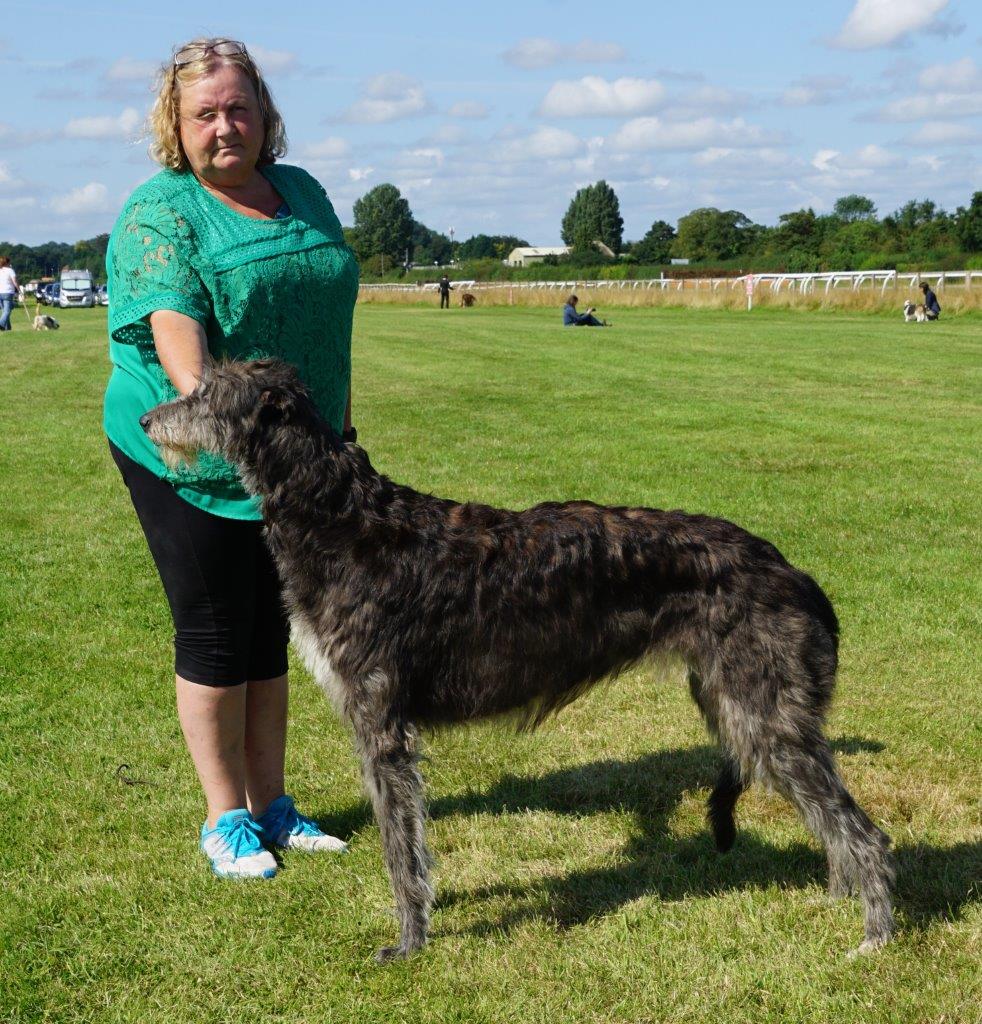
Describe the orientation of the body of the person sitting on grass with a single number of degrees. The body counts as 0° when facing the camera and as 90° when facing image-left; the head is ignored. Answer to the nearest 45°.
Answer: approximately 270°

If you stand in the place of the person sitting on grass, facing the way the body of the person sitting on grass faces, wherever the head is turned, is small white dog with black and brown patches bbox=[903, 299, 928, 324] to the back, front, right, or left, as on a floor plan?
front

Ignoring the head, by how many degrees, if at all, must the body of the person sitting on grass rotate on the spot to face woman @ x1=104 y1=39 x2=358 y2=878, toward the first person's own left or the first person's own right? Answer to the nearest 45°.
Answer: approximately 90° to the first person's own right

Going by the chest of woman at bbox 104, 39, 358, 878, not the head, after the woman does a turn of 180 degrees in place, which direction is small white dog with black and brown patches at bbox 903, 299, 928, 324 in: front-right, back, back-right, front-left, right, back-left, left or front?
right

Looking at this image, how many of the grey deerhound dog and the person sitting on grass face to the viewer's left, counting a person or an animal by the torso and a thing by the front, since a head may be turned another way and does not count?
1

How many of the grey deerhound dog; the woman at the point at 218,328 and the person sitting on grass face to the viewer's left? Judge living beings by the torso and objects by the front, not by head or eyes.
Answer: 1

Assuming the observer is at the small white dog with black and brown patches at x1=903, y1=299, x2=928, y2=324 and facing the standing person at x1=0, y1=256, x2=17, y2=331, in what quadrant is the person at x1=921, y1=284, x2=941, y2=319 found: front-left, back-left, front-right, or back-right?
back-right

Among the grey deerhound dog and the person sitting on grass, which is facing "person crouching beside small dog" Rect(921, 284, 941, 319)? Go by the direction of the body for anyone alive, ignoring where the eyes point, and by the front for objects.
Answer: the person sitting on grass

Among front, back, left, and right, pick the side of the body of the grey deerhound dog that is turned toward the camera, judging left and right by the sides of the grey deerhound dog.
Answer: left

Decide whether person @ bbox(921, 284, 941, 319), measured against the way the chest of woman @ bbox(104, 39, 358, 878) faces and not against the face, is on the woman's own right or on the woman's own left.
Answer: on the woman's own left

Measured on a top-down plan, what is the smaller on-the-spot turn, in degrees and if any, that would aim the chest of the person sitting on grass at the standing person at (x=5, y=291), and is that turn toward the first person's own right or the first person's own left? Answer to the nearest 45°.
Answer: approximately 180°

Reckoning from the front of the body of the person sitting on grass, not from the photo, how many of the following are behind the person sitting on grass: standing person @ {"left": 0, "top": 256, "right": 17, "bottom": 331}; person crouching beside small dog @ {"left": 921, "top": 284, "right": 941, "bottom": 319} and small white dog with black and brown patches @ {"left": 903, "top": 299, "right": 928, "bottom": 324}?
1

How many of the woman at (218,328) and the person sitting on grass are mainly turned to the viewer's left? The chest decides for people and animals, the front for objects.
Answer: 0

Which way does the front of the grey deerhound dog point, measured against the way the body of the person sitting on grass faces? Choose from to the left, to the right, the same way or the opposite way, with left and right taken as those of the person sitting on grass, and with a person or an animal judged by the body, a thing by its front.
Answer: the opposite way

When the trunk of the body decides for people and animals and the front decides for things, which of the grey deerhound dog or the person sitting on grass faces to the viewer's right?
the person sitting on grass

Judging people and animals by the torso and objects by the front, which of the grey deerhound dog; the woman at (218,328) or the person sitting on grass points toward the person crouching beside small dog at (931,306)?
the person sitting on grass
